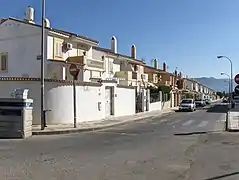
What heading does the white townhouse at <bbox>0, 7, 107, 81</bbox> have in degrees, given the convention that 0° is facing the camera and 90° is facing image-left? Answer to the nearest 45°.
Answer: approximately 315°

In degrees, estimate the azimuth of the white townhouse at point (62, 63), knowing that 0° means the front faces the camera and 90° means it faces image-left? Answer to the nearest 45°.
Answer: approximately 315°

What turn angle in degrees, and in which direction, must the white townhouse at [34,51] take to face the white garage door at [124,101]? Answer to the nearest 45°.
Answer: approximately 45° to its left
